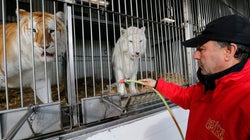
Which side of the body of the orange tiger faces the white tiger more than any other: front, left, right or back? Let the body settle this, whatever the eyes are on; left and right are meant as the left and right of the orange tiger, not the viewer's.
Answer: left

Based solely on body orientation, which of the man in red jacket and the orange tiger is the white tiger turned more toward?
the man in red jacket

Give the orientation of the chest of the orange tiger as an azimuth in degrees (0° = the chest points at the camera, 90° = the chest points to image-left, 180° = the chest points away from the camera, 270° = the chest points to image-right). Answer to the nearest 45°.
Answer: approximately 315°

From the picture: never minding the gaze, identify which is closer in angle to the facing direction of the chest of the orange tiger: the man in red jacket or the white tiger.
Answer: the man in red jacket

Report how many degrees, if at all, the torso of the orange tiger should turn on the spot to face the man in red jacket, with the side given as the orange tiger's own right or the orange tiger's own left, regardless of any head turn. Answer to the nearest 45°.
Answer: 0° — it already faces them

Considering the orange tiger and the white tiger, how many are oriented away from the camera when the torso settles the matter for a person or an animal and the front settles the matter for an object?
0

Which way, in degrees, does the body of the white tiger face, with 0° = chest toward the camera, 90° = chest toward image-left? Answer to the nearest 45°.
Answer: approximately 315°

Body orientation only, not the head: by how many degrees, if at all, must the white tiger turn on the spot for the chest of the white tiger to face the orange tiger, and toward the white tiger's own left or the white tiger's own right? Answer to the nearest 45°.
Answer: approximately 90° to the white tiger's own right

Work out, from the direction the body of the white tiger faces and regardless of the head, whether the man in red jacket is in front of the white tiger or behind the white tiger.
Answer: in front

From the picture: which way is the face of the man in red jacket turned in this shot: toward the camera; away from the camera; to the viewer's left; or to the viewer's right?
to the viewer's left
